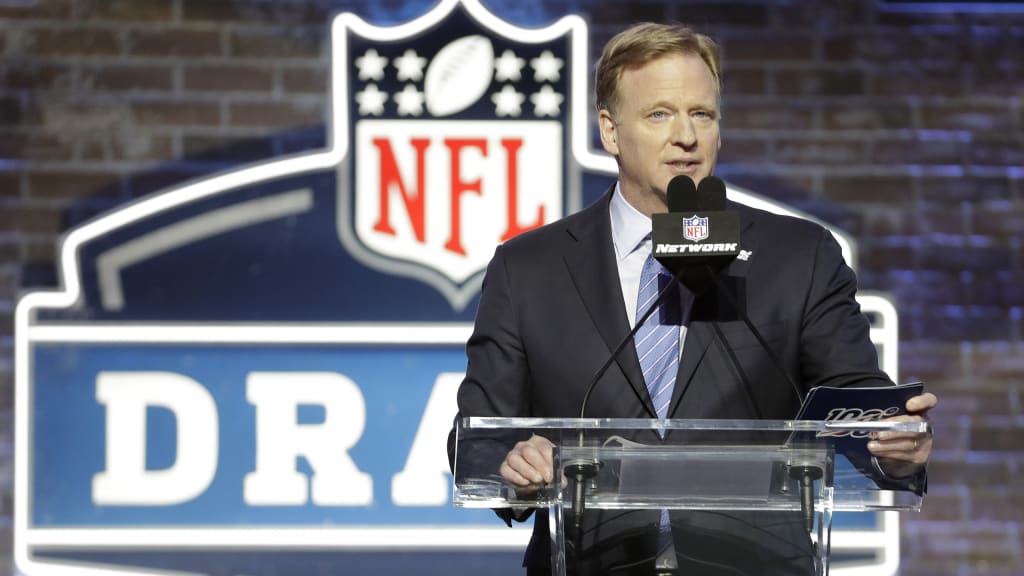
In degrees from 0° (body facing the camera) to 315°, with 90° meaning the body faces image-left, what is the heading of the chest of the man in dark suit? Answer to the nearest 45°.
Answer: approximately 0°

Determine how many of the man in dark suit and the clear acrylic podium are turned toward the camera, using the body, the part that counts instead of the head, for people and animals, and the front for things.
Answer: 2

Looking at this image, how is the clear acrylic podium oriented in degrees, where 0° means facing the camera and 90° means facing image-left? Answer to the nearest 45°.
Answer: approximately 0°
